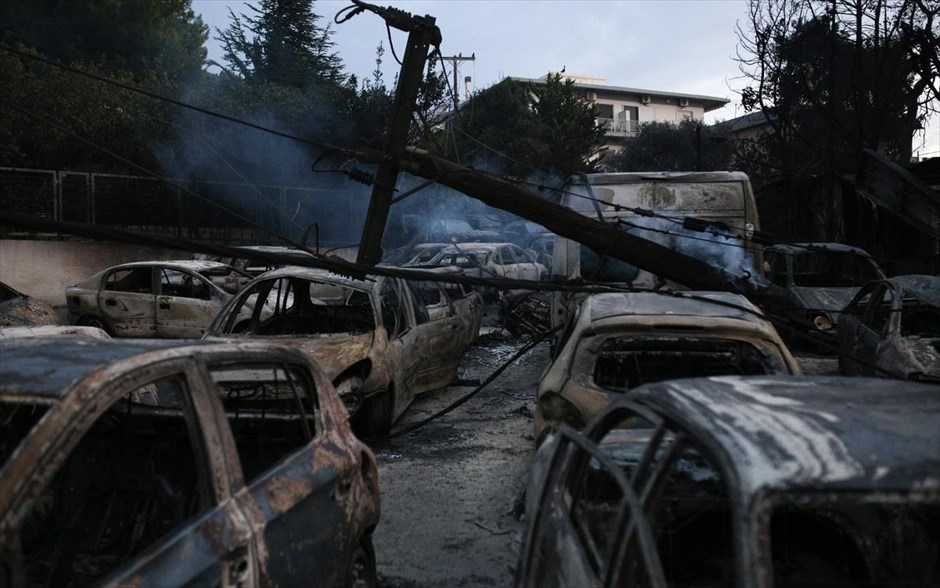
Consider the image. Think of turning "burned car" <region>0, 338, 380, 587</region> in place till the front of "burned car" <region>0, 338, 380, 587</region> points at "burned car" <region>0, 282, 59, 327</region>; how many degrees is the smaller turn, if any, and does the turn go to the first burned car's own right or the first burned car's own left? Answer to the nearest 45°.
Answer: approximately 135° to the first burned car's own right

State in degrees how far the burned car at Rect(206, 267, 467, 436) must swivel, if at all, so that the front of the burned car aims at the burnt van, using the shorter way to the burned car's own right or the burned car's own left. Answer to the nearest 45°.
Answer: approximately 180°

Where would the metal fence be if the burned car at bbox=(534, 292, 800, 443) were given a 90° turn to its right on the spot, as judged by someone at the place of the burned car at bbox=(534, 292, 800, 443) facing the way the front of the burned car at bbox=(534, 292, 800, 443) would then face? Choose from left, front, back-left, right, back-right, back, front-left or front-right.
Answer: back-left

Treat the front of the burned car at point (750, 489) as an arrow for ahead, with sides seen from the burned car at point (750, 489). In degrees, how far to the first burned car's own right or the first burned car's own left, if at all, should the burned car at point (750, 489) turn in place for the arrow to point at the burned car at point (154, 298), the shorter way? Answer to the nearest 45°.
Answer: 0° — it already faces it

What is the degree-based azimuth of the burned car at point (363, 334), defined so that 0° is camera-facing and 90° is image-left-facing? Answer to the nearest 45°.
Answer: approximately 45°

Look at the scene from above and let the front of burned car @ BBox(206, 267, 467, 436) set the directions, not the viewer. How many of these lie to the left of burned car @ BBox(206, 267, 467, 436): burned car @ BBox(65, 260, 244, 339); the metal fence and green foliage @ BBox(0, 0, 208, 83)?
0

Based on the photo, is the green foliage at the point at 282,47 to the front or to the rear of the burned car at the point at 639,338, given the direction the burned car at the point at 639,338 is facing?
to the front

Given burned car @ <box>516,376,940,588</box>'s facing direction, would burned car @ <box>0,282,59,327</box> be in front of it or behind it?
in front

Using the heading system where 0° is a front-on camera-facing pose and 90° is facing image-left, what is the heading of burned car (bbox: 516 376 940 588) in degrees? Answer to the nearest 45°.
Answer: approximately 135°

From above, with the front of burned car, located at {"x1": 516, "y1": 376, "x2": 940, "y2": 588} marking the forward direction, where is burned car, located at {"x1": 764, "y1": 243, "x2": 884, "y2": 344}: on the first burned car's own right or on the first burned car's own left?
on the first burned car's own right

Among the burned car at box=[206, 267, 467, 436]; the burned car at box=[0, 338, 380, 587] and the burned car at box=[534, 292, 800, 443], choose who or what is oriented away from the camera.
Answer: the burned car at box=[534, 292, 800, 443]

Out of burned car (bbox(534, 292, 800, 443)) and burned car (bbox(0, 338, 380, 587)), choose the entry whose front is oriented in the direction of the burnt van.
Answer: burned car (bbox(534, 292, 800, 443))

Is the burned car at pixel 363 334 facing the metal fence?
no

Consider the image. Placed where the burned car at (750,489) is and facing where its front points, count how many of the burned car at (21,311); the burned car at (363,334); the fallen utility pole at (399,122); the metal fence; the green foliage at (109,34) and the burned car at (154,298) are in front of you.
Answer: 6
